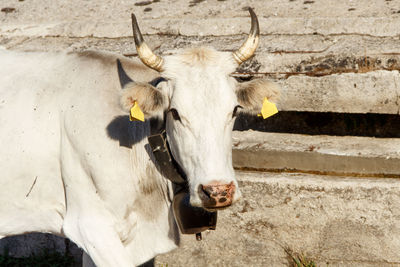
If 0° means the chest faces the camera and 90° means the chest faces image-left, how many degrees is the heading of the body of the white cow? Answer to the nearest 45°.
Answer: approximately 270°

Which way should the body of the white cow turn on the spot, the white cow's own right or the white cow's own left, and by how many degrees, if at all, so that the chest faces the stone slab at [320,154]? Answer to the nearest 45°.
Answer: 0° — it already faces it
